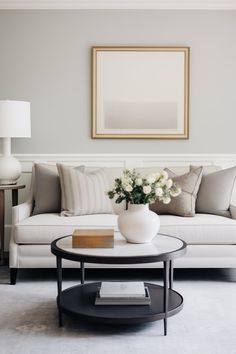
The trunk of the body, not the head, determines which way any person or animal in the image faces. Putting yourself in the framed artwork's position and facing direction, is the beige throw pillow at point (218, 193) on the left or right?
on its left

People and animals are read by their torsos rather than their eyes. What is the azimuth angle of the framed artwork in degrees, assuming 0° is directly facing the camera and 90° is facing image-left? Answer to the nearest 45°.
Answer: approximately 0°

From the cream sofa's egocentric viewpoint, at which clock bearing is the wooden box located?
The wooden box is roughly at 1 o'clock from the cream sofa.

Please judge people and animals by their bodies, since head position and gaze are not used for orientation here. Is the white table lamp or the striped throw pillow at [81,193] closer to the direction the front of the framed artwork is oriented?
the striped throw pillow

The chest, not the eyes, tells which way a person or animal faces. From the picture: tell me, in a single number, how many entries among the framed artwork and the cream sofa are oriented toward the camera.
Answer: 2

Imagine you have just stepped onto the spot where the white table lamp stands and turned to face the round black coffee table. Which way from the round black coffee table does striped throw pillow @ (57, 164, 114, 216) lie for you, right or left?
left

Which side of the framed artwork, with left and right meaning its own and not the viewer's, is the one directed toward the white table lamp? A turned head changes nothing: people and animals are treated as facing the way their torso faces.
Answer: right

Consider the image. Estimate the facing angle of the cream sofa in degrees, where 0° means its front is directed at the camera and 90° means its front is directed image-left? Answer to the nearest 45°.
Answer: approximately 0°

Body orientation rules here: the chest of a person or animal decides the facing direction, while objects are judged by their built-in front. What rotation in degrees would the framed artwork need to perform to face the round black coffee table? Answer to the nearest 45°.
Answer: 0° — it already faces it

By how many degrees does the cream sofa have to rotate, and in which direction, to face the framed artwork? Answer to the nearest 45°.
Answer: approximately 180°
